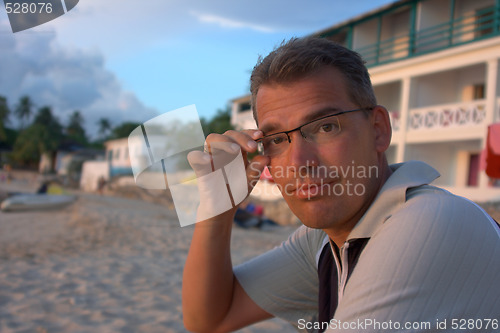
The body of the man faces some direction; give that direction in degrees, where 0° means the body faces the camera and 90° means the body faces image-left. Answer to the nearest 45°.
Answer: approximately 45°

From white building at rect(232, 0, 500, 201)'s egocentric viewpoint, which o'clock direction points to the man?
The man is roughly at 11 o'clock from the white building.

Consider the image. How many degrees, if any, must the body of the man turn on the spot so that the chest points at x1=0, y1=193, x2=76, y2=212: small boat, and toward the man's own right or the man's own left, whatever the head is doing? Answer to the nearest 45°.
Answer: approximately 90° to the man's own right

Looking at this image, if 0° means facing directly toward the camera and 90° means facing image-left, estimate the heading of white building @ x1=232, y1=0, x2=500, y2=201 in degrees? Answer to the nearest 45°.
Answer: approximately 45°

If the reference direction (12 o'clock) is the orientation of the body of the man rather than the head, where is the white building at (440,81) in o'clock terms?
The white building is roughly at 5 o'clock from the man.
